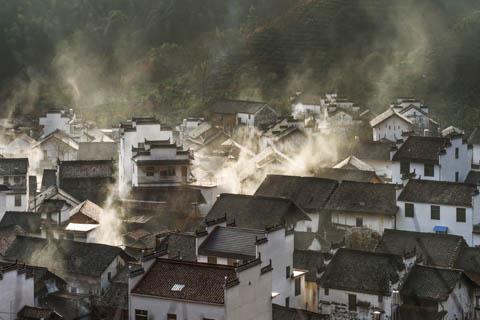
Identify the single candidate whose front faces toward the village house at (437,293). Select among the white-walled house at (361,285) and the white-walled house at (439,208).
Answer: the white-walled house at (439,208)

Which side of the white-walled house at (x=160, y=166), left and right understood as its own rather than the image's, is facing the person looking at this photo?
front

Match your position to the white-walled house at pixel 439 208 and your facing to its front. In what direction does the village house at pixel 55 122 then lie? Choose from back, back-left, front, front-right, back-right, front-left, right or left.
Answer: back-right

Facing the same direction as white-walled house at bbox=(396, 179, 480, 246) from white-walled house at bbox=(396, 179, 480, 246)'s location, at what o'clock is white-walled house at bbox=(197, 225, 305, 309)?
white-walled house at bbox=(197, 225, 305, 309) is roughly at 1 o'clock from white-walled house at bbox=(396, 179, 480, 246).

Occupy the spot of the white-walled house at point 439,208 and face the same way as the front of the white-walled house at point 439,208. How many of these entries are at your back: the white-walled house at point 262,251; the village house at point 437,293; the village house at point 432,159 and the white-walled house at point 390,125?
2

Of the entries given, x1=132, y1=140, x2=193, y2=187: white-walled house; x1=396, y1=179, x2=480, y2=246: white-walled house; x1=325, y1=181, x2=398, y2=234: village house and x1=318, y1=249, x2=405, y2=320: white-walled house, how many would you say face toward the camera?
4

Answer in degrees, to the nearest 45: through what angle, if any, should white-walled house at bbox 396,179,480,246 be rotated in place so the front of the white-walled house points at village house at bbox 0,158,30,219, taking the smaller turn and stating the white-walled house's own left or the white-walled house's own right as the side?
approximately 90° to the white-walled house's own right

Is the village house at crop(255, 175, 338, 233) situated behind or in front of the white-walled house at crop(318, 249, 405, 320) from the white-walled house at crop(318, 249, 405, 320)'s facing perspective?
behind

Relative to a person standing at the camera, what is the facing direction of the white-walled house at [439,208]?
facing the viewer

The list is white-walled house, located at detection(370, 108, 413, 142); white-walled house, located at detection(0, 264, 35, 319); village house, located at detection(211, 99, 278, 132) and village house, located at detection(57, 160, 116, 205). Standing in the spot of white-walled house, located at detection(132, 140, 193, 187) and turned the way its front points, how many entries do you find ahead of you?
1

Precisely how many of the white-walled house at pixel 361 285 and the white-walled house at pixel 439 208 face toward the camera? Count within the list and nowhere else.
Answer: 2

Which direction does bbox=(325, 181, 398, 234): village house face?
toward the camera

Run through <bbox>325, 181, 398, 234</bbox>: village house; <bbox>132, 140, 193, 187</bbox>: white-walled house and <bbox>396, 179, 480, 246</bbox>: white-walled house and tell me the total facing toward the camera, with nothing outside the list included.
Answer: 3

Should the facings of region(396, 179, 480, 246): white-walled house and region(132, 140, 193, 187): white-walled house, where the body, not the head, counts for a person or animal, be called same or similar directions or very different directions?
same or similar directions

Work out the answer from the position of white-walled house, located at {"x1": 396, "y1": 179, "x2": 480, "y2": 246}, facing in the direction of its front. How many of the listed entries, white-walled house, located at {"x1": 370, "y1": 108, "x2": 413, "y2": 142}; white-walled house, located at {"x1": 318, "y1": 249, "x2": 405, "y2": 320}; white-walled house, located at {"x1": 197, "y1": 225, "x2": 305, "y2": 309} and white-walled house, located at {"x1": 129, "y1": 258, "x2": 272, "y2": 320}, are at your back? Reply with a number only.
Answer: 1
